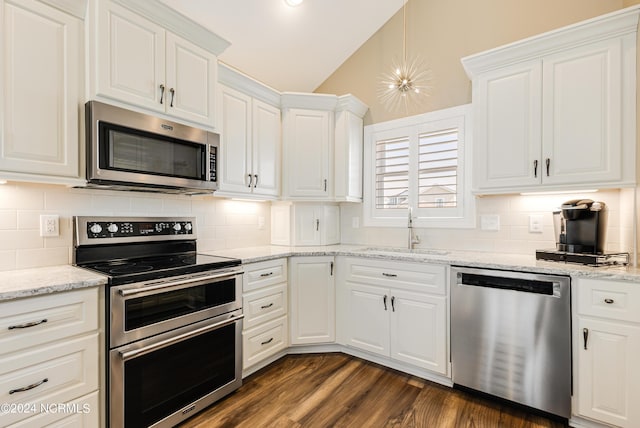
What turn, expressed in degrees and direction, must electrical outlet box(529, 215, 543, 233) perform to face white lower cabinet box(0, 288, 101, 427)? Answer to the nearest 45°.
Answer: approximately 45° to its right

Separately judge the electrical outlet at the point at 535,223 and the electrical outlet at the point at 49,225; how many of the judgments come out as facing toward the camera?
2

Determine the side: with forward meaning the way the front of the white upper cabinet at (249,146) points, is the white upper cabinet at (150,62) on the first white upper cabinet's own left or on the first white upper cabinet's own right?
on the first white upper cabinet's own right

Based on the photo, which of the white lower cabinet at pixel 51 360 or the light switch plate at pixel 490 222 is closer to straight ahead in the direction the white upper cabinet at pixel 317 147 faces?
the white lower cabinet

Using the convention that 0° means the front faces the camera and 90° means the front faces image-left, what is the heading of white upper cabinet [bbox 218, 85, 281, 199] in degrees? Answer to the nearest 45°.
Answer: approximately 315°

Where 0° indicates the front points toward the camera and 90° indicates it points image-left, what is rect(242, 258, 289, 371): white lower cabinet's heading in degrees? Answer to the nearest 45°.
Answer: approximately 315°

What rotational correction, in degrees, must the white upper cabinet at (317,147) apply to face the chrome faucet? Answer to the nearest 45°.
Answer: approximately 90° to its left

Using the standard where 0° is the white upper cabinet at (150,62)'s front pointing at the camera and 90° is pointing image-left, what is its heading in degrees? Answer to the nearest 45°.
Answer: approximately 315°

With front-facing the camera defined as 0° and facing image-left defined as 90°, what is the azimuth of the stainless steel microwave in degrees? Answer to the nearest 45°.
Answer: approximately 315°
